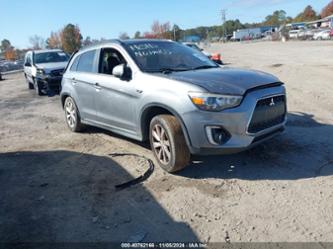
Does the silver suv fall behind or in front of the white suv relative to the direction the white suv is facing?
in front

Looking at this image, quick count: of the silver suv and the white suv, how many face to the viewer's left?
0

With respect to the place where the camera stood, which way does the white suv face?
facing the viewer and to the right of the viewer

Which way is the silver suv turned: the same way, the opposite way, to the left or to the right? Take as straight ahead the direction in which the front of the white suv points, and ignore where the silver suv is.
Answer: the same way

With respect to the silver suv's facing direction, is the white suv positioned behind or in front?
behind
